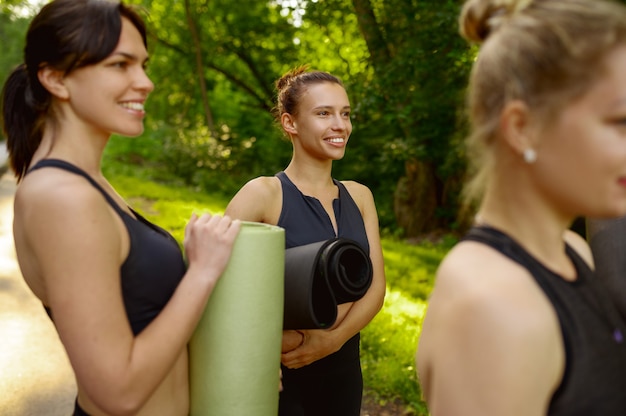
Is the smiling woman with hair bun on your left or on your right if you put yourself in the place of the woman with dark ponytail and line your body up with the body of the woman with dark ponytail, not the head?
on your left

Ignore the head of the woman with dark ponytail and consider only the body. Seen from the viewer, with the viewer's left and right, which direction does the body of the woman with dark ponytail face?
facing to the right of the viewer

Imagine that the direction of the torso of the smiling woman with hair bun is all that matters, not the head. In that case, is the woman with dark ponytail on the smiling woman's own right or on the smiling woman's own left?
on the smiling woman's own right
